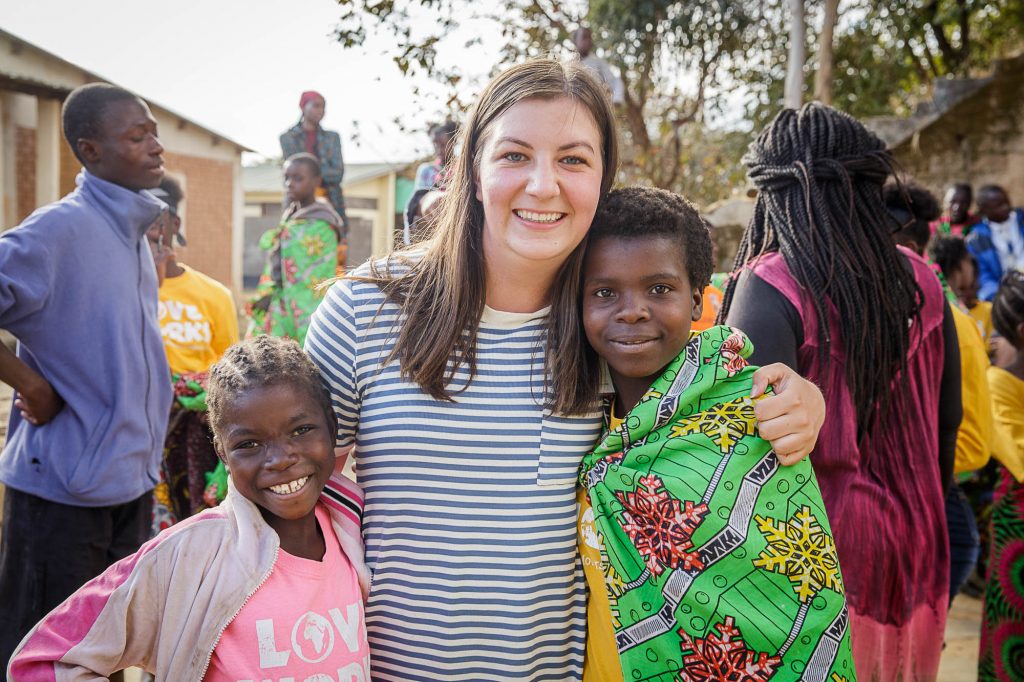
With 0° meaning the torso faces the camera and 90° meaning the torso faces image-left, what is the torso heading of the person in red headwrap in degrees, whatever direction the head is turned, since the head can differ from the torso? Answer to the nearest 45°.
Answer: approximately 0°

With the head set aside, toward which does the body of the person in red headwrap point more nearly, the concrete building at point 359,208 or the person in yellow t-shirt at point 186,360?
the person in yellow t-shirt

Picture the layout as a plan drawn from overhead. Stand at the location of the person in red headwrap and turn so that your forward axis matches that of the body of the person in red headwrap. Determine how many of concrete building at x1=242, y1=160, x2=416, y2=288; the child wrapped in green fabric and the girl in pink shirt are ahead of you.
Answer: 2

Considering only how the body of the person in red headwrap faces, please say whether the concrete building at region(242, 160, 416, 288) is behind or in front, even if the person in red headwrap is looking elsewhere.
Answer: behind

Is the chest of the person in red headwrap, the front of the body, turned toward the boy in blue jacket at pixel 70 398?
yes

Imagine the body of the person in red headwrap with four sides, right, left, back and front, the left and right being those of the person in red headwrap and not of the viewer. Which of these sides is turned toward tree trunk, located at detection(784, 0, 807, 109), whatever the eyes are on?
left
